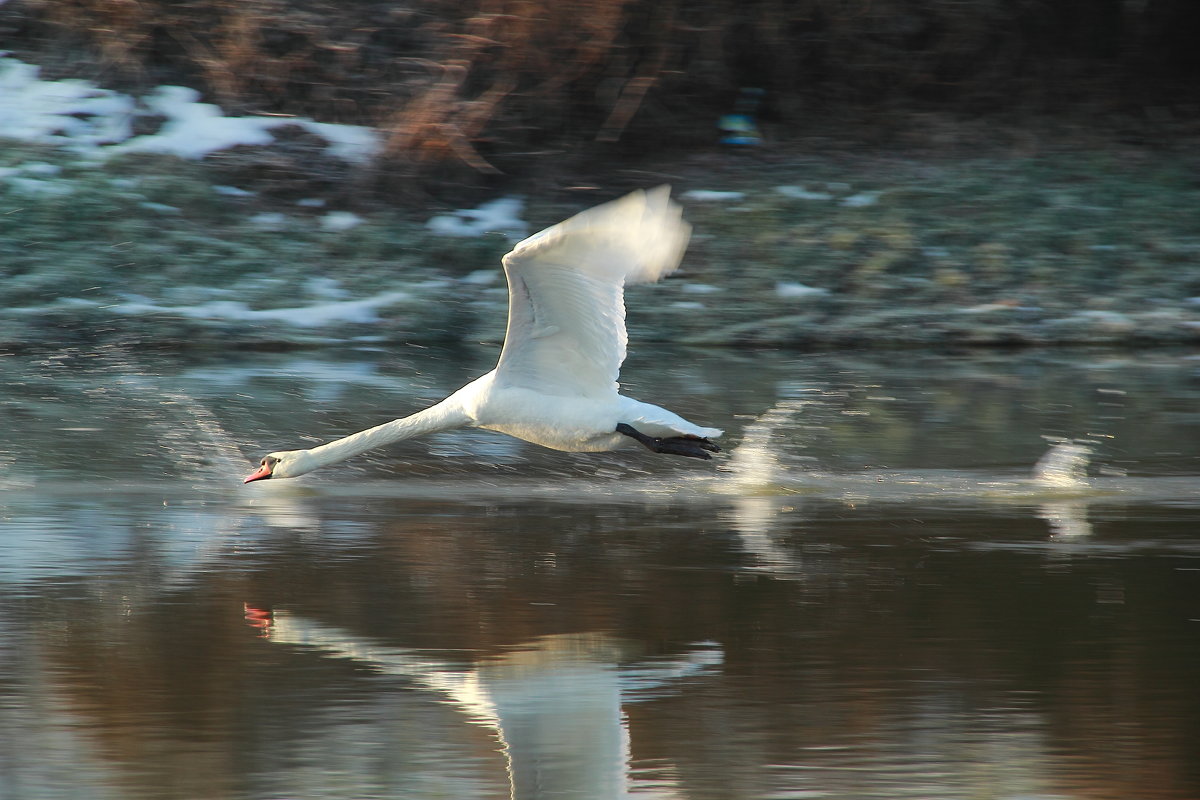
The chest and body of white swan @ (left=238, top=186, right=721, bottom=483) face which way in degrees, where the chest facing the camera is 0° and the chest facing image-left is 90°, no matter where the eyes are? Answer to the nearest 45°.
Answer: approximately 90°

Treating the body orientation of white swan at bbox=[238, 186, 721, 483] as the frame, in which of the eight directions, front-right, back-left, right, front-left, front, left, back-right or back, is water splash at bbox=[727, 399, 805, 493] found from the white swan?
back-right

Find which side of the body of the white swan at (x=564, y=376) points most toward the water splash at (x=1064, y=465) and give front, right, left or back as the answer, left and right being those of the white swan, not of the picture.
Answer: back
